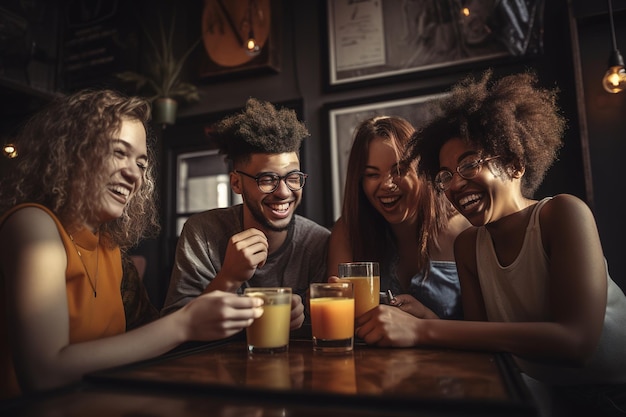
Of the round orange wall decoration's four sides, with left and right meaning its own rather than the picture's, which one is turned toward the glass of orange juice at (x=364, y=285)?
front

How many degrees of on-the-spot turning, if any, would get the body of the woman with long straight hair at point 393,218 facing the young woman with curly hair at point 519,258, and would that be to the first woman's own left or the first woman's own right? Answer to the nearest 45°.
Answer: approximately 45° to the first woman's own left

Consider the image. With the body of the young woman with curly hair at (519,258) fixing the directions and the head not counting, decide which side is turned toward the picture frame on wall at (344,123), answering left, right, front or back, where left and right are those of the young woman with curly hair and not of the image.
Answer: right

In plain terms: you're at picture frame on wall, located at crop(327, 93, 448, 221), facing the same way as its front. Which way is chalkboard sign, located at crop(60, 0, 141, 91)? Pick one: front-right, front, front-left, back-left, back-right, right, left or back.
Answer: front-right

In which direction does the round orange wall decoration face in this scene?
toward the camera

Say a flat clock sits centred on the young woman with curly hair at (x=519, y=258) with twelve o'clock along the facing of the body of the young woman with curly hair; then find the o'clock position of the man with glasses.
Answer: The man with glasses is roughly at 2 o'clock from the young woman with curly hair.

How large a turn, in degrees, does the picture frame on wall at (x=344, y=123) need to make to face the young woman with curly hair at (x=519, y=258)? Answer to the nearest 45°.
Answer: approximately 45° to its left

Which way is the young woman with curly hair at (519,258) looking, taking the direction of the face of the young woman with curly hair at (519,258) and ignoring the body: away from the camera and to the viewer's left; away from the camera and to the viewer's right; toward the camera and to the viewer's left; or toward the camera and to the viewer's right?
toward the camera and to the viewer's left

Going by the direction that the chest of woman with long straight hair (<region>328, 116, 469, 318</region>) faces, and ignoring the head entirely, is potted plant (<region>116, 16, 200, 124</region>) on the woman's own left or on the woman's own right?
on the woman's own right

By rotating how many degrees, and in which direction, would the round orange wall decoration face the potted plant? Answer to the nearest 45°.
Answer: approximately 90° to its right

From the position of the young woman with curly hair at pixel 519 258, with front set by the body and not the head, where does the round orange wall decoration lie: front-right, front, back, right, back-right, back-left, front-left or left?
right

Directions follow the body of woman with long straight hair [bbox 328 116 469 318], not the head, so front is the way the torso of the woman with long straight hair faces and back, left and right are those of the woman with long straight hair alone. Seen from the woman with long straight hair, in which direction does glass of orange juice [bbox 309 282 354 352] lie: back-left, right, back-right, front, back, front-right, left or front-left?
front
